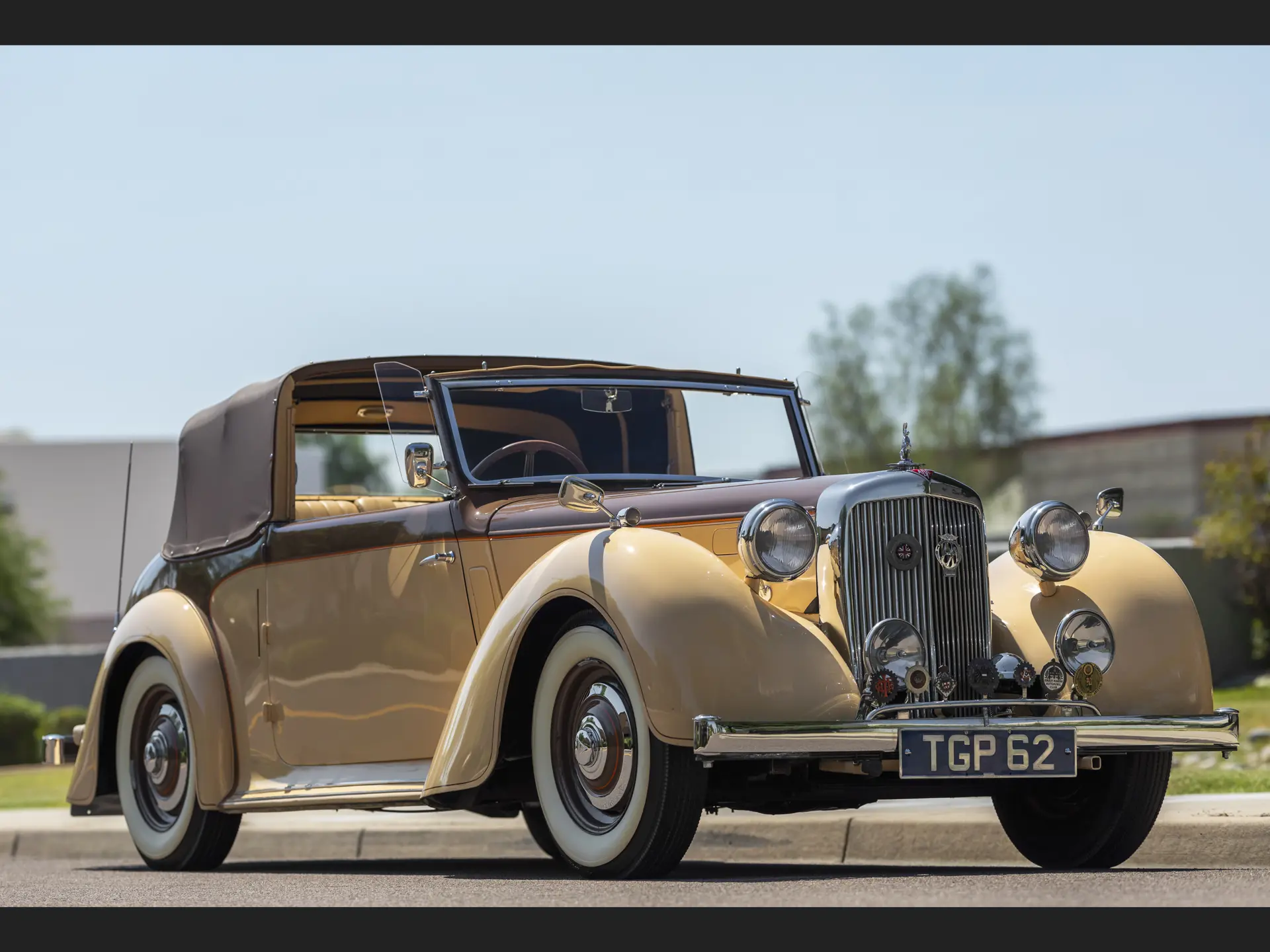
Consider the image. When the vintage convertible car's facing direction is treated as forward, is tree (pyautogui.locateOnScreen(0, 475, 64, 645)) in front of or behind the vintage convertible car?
behind

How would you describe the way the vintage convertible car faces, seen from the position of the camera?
facing the viewer and to the right of the viewer
